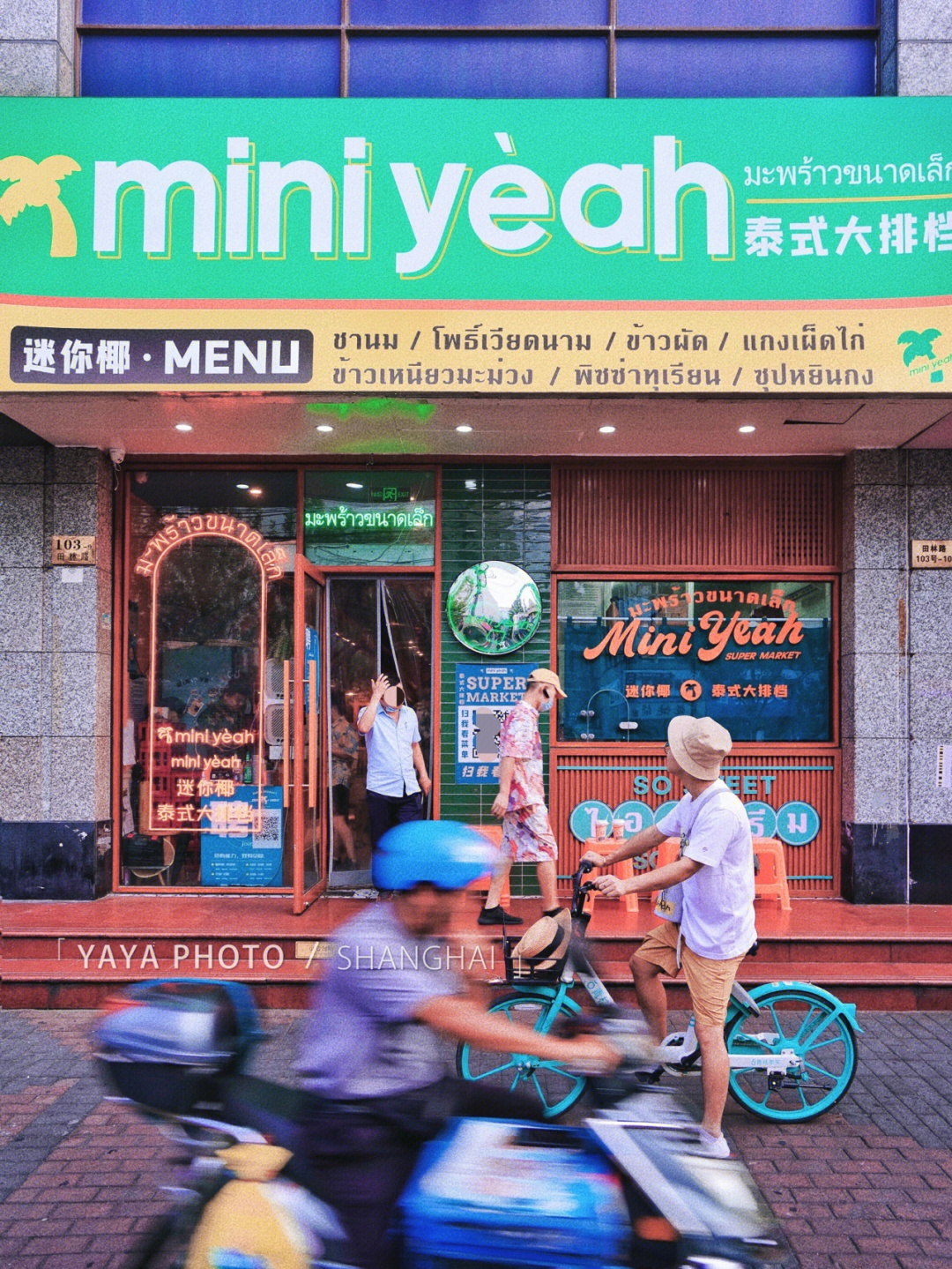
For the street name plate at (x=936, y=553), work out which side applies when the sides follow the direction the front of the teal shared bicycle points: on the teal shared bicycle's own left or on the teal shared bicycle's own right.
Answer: on the teal shared bicycle's own right

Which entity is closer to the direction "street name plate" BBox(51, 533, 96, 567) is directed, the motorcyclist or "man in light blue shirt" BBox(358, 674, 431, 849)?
the motorcyclist

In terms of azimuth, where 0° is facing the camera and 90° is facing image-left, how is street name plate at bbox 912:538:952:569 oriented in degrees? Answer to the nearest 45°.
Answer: approximately 0°

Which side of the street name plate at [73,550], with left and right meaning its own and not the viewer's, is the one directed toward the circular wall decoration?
left

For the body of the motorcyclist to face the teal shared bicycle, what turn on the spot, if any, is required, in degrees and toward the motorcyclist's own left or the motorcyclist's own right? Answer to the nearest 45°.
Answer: approximately 45° to the motorcyclist's own left

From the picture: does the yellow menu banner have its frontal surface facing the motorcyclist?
yes

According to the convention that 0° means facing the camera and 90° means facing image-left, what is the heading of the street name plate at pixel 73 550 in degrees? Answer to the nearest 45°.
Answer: approximately 0°

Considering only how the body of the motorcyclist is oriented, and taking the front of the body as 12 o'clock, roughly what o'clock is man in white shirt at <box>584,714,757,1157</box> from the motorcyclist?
The man in white shirt is roughly at 10 o'clock from the motorcyclist.

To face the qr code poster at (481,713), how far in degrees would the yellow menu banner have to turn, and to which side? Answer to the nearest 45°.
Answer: approximately 180°

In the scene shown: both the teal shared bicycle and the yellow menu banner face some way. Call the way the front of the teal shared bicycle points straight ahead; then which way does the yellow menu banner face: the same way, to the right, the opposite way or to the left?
to the left

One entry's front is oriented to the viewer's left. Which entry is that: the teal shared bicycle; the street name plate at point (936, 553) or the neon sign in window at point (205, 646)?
the teal shared bicycle
